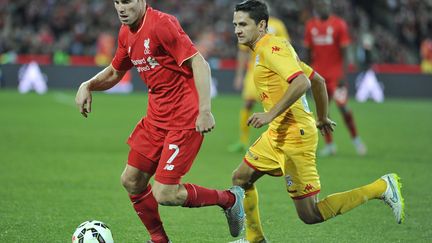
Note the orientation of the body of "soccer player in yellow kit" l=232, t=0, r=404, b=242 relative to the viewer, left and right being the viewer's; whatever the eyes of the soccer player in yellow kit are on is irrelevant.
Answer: facing to the left of the viewer

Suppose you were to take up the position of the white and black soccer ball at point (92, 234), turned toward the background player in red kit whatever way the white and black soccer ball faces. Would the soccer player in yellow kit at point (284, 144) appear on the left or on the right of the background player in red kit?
right

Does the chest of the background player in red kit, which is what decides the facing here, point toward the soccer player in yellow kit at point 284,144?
yes

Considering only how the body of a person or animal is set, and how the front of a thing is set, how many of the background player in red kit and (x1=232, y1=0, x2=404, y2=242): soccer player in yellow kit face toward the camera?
1

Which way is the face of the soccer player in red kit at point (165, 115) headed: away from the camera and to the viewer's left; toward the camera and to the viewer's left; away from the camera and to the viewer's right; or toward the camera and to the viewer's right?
toward the camera and to the viewer's left

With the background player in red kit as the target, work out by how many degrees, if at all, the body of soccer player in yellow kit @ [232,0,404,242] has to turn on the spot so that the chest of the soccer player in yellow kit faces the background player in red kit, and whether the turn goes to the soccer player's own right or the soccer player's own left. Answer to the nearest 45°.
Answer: approximately 90° to the soccer player's own right

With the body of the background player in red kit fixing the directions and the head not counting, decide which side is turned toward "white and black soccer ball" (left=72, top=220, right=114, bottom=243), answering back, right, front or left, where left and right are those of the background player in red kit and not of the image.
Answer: front

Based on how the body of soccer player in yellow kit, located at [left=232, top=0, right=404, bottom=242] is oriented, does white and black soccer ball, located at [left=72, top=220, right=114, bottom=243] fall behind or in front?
in front

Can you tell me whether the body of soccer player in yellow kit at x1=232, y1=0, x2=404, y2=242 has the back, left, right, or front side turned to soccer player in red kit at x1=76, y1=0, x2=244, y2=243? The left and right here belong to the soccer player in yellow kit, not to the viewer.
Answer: front

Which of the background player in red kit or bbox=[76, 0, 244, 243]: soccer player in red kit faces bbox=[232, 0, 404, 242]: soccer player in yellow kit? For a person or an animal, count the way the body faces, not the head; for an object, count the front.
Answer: the background player in red kit

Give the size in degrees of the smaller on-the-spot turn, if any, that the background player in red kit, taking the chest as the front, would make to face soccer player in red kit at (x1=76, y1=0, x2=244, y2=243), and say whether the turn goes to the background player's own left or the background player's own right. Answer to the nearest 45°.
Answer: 0° — they already face them

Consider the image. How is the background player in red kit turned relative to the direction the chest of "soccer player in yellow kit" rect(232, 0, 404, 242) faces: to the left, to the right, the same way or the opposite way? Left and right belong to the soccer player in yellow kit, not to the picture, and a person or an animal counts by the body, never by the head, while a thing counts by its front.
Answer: to the left
